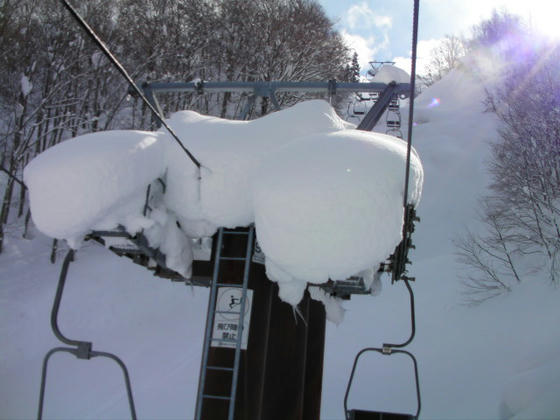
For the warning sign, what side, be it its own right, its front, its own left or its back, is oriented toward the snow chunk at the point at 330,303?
left

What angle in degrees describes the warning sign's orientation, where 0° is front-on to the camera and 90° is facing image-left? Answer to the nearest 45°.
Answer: approximately 0°
